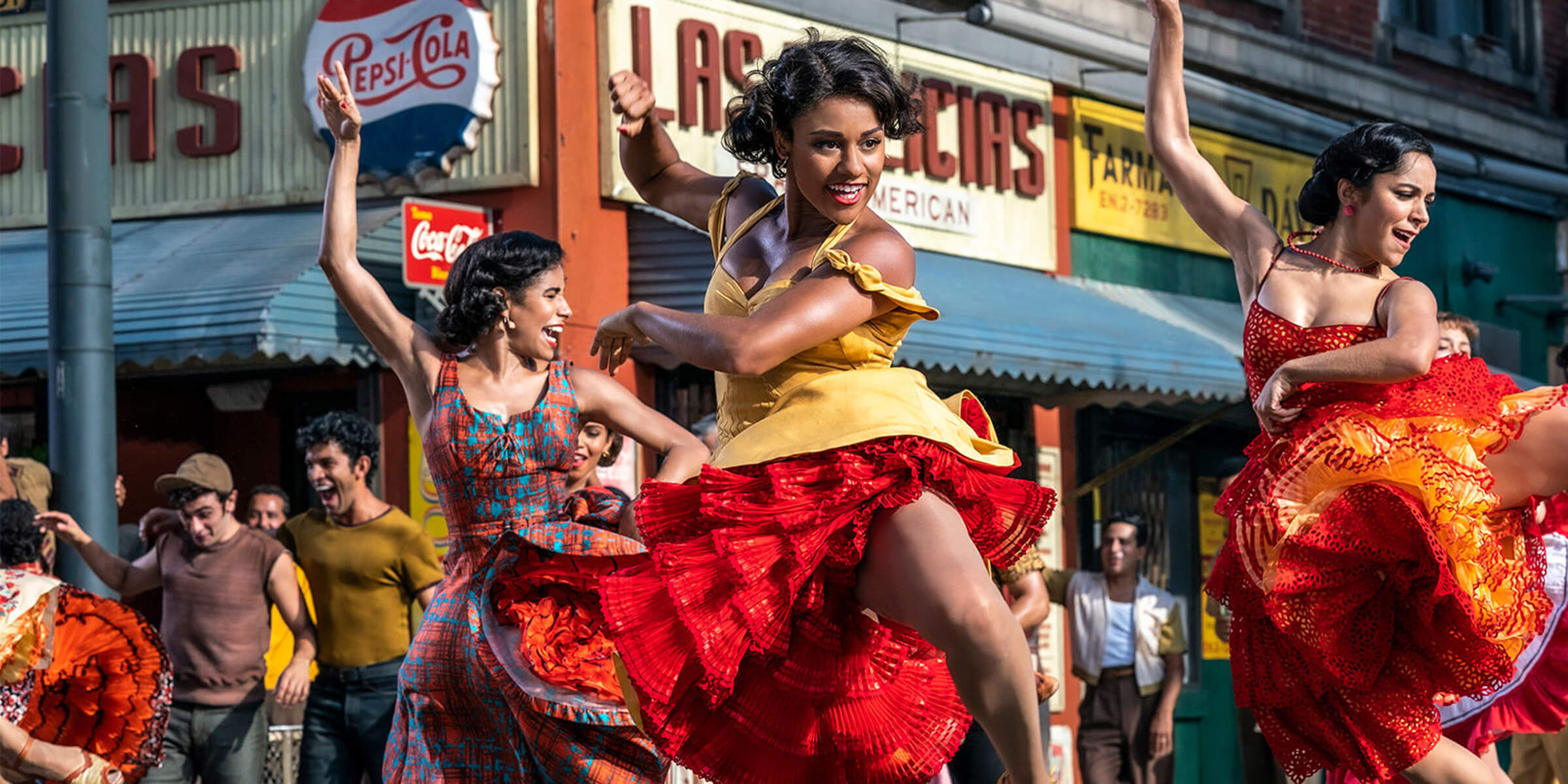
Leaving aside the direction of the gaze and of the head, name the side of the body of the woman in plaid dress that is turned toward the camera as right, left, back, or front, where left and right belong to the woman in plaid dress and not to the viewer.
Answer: front

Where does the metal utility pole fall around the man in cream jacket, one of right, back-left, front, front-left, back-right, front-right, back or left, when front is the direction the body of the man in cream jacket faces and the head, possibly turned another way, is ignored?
front-right

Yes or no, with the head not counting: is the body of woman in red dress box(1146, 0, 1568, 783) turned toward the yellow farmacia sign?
no

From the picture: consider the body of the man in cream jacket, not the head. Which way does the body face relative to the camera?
toward the camera

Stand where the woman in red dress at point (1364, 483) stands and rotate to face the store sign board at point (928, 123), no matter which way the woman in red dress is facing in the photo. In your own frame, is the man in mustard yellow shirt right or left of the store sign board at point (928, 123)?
left

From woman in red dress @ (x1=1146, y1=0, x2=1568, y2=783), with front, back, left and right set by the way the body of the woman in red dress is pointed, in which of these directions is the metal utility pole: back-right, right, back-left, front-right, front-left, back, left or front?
back-right

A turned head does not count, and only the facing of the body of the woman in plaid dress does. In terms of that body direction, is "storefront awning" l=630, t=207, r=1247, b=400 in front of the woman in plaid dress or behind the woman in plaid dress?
behind

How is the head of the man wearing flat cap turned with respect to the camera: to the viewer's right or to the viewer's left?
to the viewer's left

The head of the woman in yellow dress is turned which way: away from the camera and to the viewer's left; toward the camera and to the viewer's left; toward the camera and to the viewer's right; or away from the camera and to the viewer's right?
toward the camera and to the viewer's right

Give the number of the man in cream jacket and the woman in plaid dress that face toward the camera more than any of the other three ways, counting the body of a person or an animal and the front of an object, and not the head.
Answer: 2

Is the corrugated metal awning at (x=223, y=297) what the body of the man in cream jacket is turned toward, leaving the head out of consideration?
no

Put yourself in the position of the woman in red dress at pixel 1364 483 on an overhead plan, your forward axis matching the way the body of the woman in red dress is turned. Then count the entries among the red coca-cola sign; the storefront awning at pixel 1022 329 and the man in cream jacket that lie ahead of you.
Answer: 0

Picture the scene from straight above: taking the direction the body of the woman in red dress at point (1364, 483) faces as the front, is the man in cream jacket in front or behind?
behind

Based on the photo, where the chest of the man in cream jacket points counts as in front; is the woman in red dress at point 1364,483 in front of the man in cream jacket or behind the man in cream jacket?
in front

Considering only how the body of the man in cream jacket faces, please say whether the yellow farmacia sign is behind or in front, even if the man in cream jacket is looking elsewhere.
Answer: behind

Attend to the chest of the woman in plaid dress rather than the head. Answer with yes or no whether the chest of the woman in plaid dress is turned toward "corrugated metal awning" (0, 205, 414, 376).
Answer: no

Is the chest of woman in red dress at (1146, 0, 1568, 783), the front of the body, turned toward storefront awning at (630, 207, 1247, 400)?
no

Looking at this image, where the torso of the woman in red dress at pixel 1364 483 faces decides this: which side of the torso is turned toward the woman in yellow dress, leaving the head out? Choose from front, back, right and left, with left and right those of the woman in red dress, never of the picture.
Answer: right
